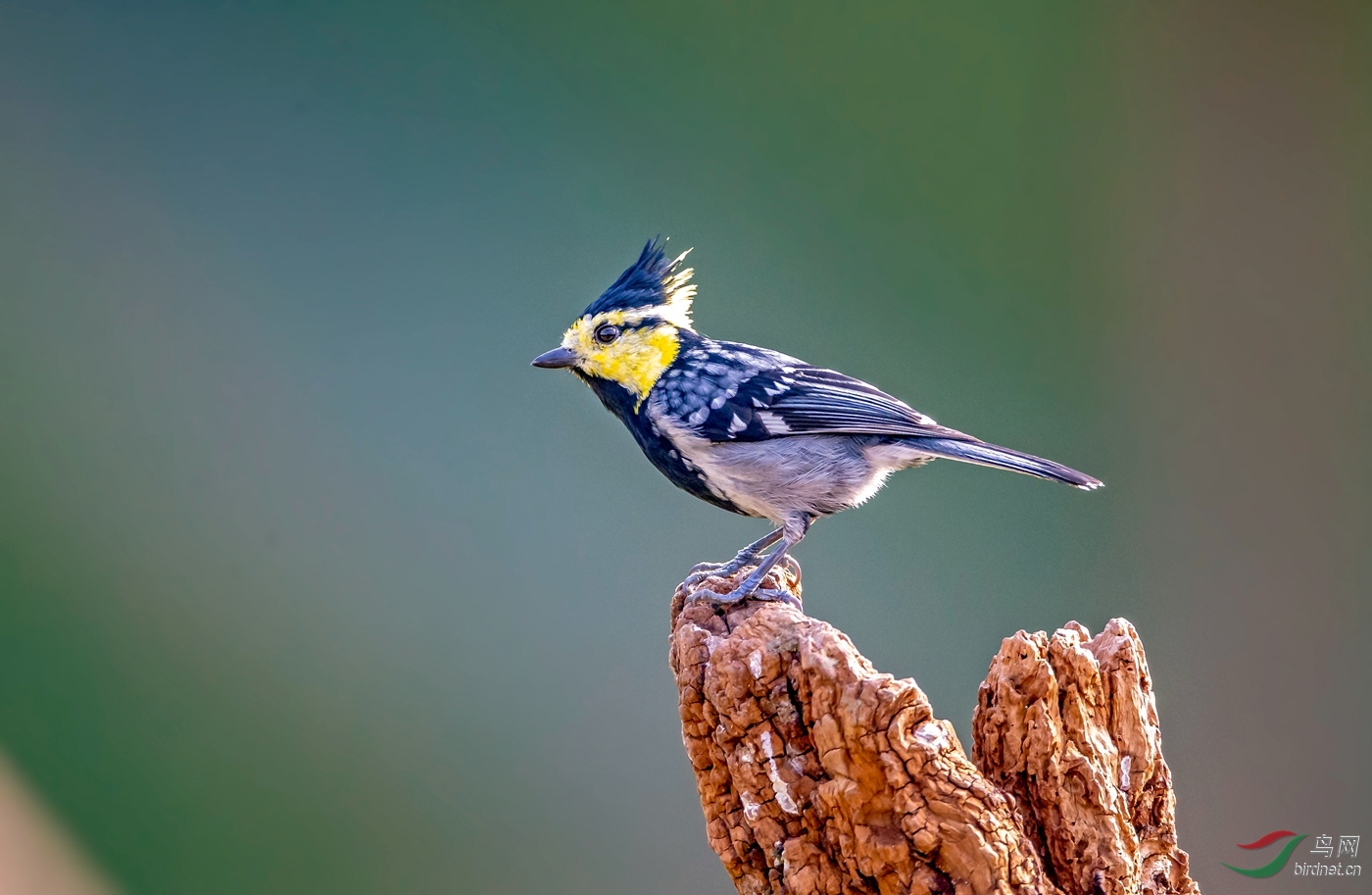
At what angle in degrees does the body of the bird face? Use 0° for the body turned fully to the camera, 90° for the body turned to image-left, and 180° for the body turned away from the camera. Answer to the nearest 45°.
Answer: approximately 90°
